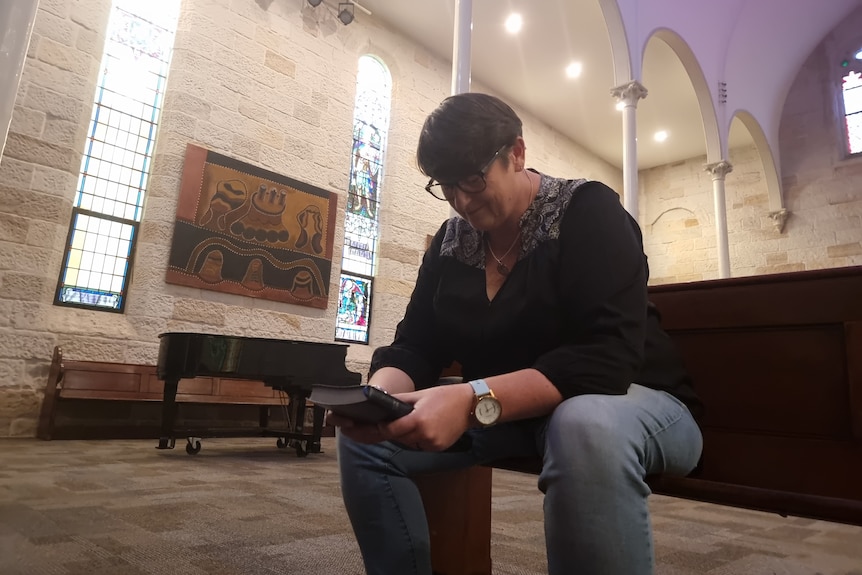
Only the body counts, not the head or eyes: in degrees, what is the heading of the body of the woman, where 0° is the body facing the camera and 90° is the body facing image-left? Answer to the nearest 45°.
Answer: approximately 45°

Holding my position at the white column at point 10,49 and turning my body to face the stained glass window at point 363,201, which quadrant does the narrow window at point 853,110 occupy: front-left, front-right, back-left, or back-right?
front-right

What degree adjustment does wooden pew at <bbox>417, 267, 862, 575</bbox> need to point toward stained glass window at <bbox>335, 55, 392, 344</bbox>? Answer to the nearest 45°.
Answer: approximately 90° to its right

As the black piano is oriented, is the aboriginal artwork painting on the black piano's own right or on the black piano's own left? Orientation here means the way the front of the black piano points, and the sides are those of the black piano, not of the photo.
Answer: on the black piano's own left

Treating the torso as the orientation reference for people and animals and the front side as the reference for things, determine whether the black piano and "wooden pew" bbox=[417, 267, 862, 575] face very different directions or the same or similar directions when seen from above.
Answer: very different directions

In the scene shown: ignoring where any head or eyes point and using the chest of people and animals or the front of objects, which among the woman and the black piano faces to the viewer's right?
the black piano

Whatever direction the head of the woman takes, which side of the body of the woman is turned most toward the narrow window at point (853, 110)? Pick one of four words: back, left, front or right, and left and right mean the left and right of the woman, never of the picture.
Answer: back

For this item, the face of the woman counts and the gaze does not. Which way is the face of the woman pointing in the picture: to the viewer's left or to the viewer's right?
to the viewer's left

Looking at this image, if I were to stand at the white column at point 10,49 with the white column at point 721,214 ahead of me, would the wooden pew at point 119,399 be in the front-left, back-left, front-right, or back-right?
front-left

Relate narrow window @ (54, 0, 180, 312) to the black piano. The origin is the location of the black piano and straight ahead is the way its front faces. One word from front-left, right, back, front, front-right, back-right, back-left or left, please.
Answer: back-left

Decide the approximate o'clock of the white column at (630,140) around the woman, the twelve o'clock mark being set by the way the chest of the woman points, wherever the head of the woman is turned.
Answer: The white column is roughly at 5 o'clock from the woman.

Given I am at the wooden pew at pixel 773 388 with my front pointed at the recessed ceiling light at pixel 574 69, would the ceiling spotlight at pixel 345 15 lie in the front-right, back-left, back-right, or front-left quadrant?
front-left

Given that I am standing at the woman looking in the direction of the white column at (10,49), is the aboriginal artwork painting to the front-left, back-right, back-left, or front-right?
front-right

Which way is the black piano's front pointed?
to the viewer's right

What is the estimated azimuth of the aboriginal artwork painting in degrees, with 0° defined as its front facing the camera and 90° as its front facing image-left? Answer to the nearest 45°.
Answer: approximately 315°

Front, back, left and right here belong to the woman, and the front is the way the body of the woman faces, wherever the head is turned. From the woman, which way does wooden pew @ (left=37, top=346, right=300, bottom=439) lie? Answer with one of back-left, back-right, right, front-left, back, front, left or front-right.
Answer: right

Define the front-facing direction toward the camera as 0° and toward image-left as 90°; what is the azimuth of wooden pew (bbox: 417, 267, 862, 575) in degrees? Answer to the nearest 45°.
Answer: approximately 45°
